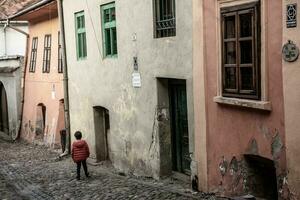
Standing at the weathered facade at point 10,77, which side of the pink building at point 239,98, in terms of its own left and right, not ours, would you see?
right

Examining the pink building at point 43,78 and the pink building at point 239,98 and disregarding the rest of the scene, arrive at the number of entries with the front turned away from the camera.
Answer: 0

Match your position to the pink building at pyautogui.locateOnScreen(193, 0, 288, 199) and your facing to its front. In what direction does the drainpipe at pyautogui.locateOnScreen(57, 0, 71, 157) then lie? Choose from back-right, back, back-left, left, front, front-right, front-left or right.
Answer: right

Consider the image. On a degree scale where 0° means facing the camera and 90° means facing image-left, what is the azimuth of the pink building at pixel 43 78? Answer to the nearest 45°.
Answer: approximately 45°

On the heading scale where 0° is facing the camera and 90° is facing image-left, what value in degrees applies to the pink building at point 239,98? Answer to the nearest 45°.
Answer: approximately 45°

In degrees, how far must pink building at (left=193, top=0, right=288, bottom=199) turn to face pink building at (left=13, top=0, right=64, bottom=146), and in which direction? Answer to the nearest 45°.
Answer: approximately 90° to its right

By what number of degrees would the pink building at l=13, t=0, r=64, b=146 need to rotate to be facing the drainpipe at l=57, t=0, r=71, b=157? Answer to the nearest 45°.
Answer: approximately 45° to its left
